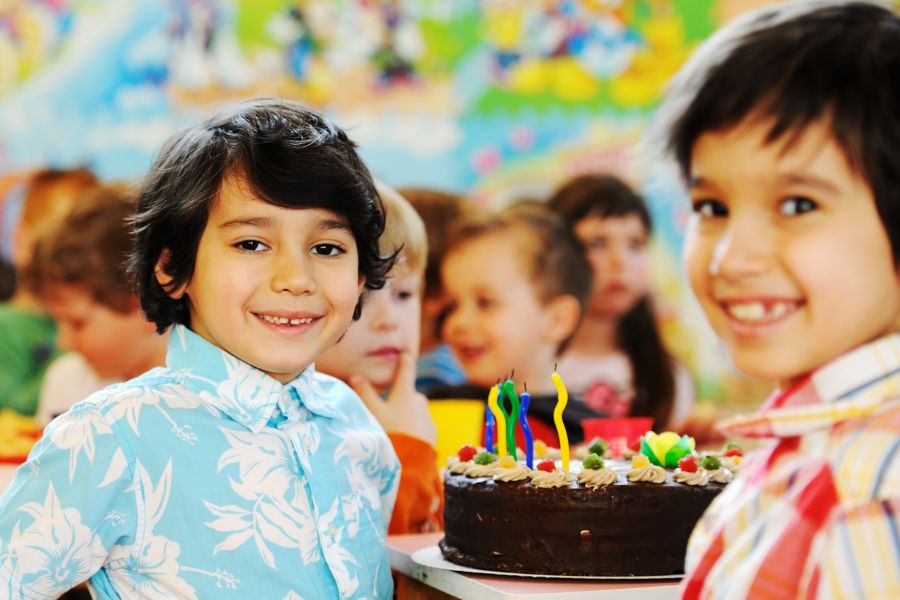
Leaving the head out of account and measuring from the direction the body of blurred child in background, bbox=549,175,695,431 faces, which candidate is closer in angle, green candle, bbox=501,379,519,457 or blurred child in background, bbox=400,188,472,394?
the green candle

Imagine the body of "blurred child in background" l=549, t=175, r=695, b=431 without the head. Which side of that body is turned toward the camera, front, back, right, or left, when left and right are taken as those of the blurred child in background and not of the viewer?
front

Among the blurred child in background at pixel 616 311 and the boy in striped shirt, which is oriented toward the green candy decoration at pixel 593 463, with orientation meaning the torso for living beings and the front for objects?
the blurred child in background

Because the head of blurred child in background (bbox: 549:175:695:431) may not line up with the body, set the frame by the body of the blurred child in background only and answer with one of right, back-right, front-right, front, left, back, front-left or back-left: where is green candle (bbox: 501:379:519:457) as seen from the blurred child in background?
front

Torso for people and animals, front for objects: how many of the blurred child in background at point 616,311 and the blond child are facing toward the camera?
2

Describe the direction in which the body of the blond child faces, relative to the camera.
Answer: toward the camera

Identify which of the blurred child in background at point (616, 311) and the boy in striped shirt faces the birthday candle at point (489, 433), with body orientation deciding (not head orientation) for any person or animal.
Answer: the blurred child in background

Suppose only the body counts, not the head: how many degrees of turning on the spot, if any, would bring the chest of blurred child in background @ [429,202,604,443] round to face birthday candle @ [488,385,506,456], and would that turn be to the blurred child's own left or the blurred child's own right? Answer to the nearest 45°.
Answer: approximately 45° to the blurred child's own left

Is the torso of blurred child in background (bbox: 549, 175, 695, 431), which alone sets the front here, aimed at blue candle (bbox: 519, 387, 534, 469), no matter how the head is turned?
yes

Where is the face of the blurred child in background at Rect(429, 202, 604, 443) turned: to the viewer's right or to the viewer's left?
to the viewer's left
